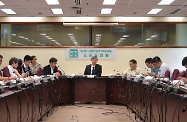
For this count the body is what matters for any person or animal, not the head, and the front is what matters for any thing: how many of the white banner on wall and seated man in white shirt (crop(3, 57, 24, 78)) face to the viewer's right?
1

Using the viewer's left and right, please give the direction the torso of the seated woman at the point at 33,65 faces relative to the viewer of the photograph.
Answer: facing the viewer and to the right of the viewer

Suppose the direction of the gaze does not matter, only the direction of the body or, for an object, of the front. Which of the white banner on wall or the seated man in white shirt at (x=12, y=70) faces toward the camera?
the white banner on wall

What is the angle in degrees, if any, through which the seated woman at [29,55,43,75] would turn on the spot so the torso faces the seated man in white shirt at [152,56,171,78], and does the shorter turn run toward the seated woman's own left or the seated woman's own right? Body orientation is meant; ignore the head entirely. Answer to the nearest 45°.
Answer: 0° — they already face them

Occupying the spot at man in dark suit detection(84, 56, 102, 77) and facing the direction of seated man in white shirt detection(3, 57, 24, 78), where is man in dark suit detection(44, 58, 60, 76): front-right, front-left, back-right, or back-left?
front-right

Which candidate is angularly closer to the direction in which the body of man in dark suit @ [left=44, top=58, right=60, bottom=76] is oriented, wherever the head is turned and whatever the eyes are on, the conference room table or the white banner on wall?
the conference room table

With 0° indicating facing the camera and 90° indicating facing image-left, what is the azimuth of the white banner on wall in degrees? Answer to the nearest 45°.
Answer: approximately 0°

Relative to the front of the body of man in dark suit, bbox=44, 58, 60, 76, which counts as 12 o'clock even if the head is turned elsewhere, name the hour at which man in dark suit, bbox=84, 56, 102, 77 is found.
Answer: man in dark suit, bbox=84, 56, 102, 77 is roughly at 10 o'clock from man in dark suit, bbox=44, 58, 60, 76.

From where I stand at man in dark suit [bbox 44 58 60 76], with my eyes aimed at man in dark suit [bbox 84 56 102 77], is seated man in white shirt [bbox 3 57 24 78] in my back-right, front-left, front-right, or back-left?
back-right

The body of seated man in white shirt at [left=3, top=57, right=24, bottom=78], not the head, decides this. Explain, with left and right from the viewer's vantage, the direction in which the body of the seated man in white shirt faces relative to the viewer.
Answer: facing to the right of the viewer

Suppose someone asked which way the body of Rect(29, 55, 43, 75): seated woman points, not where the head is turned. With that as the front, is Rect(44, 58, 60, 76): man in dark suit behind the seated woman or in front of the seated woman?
in front

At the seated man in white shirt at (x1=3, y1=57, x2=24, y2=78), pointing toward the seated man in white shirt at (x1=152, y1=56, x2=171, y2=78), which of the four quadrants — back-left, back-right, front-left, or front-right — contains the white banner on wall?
front-left
